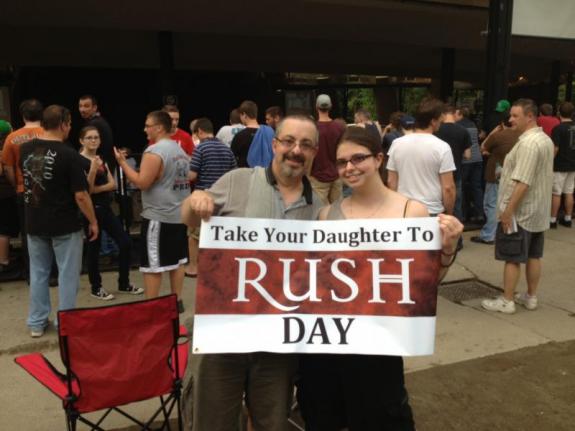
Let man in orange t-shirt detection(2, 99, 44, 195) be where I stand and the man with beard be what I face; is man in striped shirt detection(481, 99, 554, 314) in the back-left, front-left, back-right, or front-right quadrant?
front-left

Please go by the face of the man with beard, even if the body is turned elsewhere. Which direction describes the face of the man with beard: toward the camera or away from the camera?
toward the camera

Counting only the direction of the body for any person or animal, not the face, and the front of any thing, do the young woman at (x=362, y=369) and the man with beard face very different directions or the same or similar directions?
same or similar directions

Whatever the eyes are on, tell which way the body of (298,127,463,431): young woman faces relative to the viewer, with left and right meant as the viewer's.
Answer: facing the viewer

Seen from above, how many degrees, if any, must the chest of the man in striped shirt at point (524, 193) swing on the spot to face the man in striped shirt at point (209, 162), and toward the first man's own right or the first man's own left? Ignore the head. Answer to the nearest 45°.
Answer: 0° — they already face them

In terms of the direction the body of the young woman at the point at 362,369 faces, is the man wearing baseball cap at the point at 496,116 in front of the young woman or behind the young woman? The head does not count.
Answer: behind

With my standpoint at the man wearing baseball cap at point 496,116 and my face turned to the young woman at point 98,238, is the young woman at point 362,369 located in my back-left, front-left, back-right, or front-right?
front-left

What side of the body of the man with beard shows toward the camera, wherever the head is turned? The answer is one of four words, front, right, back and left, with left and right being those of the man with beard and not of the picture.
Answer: front

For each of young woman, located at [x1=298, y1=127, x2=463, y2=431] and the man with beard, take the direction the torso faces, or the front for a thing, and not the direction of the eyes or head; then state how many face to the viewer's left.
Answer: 0

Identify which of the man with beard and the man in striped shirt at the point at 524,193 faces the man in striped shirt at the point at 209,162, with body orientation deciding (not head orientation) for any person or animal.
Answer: the man in striped shirt at the point at 524,193

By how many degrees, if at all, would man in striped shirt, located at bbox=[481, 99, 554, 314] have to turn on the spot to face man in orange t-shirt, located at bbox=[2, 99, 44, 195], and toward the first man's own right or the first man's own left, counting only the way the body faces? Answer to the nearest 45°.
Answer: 0° — they already face them

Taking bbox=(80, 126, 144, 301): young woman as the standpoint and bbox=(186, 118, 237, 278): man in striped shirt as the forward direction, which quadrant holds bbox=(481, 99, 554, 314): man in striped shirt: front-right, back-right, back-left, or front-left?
front-right
